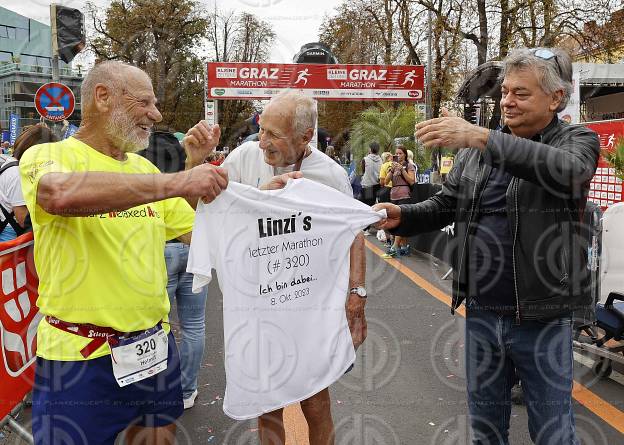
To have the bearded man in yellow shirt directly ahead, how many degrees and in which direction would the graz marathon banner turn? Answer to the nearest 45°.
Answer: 0° — it already faces them

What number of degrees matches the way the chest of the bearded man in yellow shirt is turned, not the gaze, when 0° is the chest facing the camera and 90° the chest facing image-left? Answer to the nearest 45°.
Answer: approximately 315°

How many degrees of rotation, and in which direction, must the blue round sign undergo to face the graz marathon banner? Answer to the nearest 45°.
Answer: approximately 135° to its left

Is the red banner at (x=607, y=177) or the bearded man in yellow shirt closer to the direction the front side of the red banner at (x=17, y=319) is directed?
the bearded man in yellow shirt

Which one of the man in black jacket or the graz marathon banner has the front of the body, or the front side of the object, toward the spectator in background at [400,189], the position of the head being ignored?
the graz marathon banner

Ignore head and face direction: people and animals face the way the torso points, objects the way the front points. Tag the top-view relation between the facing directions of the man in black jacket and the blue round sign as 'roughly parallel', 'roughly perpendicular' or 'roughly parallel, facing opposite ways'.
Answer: roughly perpendicular

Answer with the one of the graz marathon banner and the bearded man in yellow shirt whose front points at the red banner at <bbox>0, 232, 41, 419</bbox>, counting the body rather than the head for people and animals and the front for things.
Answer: the graz marathon banner

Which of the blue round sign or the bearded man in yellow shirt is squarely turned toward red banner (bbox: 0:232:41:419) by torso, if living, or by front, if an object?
the blue round sign

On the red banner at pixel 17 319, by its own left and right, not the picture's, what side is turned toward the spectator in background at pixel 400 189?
left

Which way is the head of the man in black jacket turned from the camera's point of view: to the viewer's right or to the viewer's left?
to the viewer's left

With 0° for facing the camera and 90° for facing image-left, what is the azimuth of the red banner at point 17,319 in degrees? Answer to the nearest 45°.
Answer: approximately 315°

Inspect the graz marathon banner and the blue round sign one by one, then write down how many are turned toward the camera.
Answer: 2
